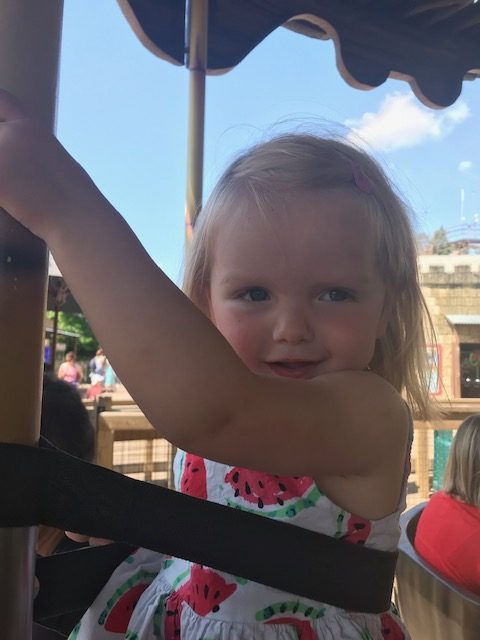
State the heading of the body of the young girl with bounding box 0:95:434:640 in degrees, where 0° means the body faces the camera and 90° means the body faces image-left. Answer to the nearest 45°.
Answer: approximately 45°

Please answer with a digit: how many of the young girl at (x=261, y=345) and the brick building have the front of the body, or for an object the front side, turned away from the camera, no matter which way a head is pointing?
0

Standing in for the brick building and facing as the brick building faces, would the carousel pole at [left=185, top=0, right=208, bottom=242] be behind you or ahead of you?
ahead

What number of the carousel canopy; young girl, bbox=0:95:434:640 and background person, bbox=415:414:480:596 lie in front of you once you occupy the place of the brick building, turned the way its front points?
3

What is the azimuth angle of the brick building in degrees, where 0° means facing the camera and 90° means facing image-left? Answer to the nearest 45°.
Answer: approximately 0°

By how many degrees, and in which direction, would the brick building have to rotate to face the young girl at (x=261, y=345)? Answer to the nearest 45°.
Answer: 0° — it already faces them

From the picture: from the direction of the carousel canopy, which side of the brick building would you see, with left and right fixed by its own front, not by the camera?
front

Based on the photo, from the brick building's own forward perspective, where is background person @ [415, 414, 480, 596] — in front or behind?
in front

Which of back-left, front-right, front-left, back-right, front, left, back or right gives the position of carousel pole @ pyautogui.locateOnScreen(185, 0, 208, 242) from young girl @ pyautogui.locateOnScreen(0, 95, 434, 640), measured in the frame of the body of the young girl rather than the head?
back-right

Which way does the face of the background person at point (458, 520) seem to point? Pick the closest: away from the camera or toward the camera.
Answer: away from the camera
